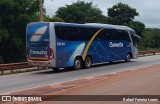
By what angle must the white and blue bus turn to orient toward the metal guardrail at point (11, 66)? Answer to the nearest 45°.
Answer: approximately 135° to its left

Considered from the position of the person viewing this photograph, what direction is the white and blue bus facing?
facing away from the viewer and to the right of the viewer
